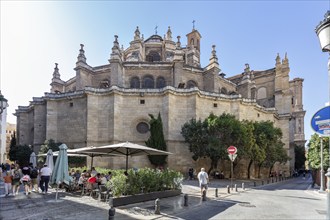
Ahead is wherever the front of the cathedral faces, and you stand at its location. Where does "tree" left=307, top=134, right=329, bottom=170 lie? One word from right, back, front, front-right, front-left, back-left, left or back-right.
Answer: back-right

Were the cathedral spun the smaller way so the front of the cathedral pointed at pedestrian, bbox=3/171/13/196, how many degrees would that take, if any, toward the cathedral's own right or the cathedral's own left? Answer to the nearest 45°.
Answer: approximately 180°

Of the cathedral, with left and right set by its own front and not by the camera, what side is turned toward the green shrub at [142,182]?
back

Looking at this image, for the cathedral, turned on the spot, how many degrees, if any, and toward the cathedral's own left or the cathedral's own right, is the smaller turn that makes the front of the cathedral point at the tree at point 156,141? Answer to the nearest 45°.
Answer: approximately 135° to the cathedral's own right

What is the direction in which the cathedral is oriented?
away from the camera
